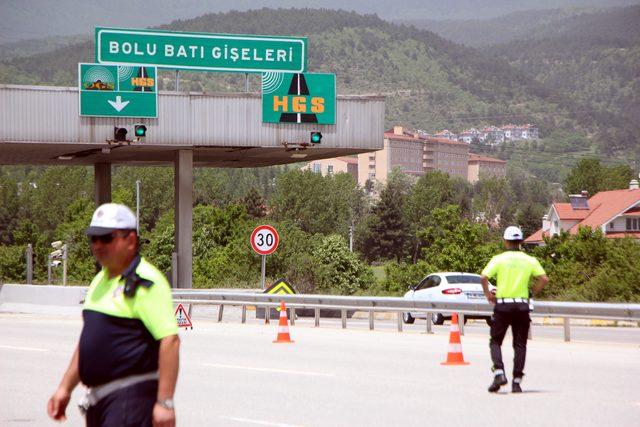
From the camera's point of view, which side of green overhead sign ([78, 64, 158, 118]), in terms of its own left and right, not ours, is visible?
front

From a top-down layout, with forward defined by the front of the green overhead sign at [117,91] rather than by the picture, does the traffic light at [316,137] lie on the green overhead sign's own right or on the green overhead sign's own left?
on the green overhead sign's own left

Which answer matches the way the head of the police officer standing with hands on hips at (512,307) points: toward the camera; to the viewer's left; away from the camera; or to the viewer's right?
away from the camera

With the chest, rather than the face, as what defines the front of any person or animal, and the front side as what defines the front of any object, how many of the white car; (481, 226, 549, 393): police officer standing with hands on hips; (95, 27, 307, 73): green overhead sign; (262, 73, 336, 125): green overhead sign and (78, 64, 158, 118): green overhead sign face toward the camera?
3

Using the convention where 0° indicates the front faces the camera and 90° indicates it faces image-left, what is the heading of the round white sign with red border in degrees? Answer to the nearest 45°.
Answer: approximately 0°

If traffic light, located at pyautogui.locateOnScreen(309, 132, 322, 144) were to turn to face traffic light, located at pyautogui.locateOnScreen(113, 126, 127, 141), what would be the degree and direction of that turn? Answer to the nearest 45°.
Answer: approximately 90° to its right

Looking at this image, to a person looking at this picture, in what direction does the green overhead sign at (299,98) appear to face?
facing the viewer

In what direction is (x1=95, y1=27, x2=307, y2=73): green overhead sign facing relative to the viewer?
toward the camera

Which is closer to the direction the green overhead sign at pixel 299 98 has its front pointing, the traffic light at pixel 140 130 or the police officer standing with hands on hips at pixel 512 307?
the police officer standing with hands on hips

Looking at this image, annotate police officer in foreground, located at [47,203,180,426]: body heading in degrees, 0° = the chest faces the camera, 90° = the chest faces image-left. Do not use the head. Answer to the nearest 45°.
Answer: approximately 45°

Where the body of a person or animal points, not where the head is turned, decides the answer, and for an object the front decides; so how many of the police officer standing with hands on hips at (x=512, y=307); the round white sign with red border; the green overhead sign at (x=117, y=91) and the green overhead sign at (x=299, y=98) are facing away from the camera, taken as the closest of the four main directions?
1

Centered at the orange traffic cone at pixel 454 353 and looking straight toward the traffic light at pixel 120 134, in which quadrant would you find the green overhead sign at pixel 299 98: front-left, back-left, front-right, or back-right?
front-right
